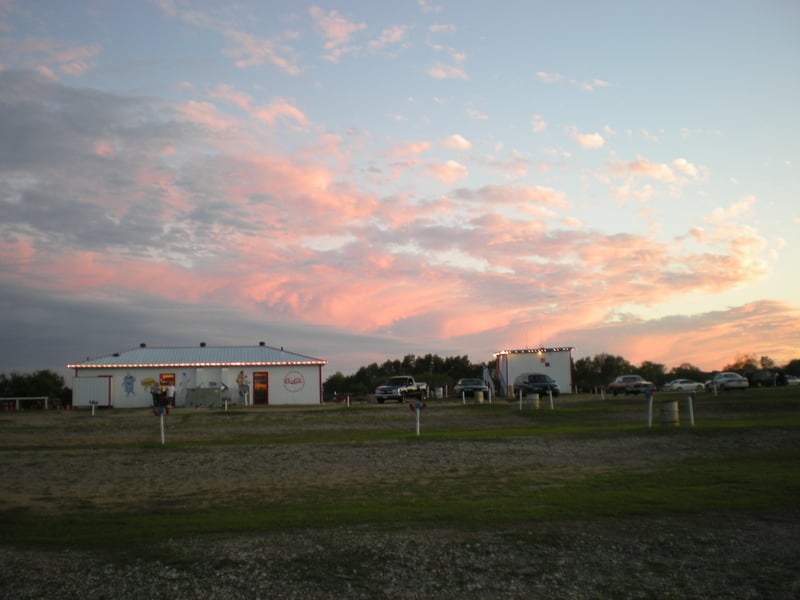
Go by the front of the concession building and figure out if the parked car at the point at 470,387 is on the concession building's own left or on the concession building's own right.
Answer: on the concession building's own left

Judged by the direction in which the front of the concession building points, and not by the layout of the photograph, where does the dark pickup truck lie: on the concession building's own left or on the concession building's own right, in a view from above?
on the concession building's own left

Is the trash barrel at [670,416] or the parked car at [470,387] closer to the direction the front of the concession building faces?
the trash barrel

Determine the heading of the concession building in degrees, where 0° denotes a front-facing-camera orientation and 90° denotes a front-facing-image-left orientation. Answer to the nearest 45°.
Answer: approximately 0°

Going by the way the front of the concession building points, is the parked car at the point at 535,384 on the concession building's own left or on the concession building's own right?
on the concession building's own left

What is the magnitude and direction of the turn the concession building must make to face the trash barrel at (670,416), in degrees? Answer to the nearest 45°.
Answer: approximately 45° to its left
